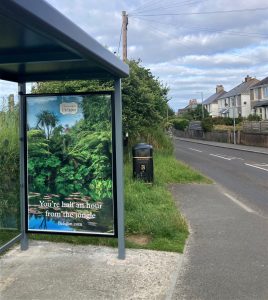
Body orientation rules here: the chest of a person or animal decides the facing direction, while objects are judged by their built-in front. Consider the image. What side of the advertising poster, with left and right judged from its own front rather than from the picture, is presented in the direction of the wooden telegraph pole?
back

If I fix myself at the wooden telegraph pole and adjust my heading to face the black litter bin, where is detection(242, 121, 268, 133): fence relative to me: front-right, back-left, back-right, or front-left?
back-left

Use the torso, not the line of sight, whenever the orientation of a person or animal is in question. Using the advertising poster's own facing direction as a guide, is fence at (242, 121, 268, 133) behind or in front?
behind

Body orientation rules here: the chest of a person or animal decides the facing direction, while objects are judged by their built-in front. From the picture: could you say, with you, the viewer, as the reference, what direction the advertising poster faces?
facing the viewer

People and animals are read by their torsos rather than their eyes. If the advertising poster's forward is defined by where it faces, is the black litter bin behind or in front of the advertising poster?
behind
